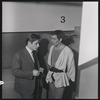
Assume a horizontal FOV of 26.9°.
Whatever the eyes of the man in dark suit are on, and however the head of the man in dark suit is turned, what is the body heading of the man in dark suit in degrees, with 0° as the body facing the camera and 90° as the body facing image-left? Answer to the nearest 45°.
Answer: approximately 315°
